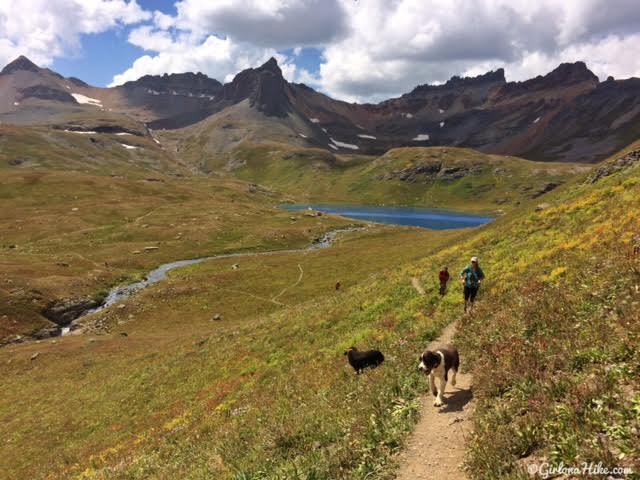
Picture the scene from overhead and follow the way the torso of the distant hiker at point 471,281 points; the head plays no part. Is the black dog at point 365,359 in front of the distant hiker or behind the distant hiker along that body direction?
in front

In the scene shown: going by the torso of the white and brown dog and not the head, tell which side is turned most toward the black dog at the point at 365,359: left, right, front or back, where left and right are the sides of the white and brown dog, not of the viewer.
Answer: right

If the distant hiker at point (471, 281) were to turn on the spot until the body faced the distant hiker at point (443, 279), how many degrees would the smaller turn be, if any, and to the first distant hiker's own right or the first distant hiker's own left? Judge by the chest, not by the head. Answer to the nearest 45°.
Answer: approximately 180°

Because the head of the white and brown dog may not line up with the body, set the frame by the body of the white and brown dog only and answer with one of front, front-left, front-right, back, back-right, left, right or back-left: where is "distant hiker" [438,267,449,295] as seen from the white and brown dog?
back-right

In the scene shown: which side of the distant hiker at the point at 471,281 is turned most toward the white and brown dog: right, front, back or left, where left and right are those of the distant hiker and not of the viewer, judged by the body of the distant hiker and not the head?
front

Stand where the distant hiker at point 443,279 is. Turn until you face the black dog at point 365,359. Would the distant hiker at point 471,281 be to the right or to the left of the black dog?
left

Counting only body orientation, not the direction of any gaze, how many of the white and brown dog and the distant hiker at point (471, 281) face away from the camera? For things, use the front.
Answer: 0

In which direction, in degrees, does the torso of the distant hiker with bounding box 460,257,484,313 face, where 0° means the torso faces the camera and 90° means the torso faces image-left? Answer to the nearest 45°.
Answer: approximately 0°

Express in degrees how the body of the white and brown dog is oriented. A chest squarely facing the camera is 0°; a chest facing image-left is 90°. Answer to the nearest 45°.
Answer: approximately 45°
